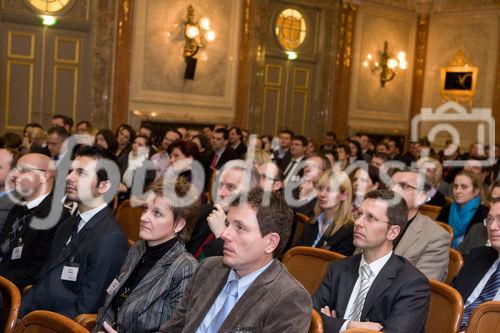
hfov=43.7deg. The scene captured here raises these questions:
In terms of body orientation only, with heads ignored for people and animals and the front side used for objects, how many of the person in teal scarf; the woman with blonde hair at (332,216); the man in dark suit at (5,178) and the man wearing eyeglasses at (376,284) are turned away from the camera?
0

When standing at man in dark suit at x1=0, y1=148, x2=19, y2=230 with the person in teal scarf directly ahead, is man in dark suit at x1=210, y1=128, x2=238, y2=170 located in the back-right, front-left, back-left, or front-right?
front-left

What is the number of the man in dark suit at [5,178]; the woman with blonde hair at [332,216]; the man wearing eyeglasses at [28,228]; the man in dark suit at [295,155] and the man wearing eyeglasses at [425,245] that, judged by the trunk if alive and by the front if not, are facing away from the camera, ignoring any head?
0

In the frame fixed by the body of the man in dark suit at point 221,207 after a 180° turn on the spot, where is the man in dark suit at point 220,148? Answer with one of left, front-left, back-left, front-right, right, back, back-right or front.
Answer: front-left

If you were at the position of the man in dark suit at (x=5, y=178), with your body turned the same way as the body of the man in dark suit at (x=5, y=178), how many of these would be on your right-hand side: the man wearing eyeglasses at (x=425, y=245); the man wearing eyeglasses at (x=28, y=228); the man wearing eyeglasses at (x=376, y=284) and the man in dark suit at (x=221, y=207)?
0

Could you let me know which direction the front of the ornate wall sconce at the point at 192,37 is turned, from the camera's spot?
facing the viewer and to the right of the viewer

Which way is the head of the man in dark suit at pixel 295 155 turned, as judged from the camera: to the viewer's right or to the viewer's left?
to the viewer's left

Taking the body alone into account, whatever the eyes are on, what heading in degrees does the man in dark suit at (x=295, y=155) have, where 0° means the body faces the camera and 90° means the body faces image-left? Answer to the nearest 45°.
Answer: approximately 45°

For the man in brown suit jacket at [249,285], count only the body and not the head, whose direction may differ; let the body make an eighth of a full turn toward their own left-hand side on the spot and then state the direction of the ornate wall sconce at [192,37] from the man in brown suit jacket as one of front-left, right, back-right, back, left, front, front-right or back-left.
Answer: back

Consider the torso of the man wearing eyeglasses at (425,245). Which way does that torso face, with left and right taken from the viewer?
facing the viewer and to the left of the viewer

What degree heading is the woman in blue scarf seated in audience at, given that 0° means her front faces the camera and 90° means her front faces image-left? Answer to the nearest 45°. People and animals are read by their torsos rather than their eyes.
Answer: approximately 45°

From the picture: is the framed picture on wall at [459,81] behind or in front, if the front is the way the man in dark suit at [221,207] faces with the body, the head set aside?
behind

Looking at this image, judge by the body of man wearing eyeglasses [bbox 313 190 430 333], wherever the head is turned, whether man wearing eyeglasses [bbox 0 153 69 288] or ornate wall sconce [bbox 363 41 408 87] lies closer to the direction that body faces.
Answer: the man wearing eyeglasses

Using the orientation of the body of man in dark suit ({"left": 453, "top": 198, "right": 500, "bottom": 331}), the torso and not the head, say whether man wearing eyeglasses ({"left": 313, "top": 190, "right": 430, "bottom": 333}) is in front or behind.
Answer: in front

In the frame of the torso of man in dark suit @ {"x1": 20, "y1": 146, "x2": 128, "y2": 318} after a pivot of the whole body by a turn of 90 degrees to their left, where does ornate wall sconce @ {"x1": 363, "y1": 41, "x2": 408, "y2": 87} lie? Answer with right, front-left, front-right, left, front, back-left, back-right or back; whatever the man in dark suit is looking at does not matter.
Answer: left

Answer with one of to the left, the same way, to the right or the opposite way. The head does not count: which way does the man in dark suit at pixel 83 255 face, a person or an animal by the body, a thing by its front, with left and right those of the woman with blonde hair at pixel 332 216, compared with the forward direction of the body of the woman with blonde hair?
the same way
